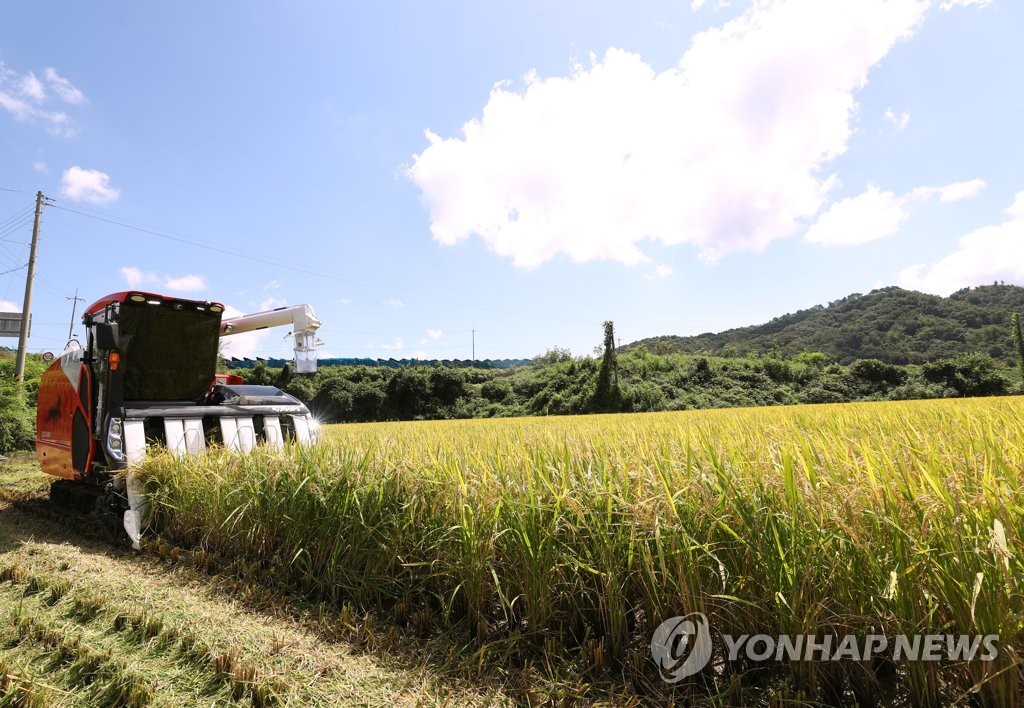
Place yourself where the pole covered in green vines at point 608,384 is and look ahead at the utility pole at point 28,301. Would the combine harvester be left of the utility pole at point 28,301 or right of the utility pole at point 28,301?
left

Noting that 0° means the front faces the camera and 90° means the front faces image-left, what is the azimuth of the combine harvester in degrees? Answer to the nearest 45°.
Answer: approximately 315°

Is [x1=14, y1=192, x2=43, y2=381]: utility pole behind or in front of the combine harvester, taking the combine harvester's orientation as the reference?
behind

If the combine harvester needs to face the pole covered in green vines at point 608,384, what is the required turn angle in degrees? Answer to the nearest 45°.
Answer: approximately 90° to its left
